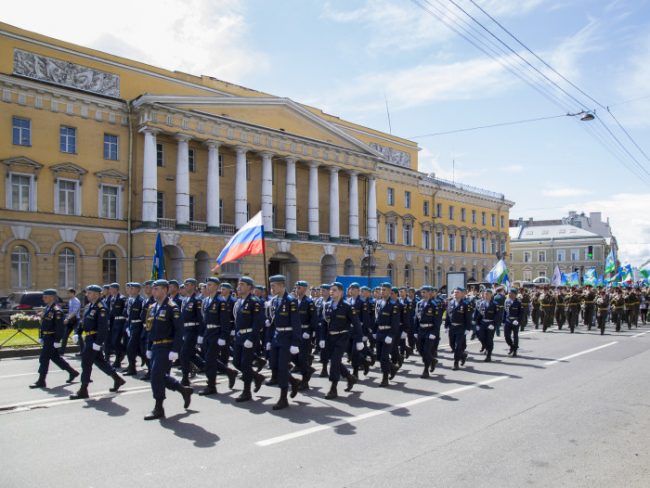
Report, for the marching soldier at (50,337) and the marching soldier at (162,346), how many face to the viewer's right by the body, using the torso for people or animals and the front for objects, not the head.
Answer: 0

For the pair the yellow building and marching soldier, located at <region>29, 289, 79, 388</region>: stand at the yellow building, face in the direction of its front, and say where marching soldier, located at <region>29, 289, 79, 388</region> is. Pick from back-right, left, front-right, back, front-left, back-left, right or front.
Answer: front-right

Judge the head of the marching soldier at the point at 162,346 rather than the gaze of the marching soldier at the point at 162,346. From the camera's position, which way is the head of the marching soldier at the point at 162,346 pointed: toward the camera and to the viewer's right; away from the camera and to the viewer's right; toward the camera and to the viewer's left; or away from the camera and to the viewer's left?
toward the camera and to the viewer's left

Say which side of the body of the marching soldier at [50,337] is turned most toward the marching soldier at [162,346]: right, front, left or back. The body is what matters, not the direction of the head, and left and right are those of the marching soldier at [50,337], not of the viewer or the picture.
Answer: left

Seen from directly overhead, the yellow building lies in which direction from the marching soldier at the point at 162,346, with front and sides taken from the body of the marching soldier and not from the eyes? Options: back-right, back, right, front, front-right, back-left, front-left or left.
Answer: back-right

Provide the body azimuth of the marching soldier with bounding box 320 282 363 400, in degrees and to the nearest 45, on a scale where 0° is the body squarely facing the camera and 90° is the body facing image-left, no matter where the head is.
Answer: approximately 45°

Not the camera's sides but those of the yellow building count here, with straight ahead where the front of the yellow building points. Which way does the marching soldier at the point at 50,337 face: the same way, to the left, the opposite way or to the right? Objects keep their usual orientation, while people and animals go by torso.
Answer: to the right

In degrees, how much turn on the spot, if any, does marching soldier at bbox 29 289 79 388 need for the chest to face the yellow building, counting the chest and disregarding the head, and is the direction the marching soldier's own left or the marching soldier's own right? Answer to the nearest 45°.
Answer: approximately 135° to the marching soldier's own right

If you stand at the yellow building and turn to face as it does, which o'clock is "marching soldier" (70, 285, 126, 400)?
The marching soldier is roughly at 1 o'clock from the yellow building.

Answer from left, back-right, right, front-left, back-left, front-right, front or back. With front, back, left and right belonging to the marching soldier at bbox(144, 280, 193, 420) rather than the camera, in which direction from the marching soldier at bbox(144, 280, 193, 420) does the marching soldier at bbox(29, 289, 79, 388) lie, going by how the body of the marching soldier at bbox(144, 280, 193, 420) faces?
right
